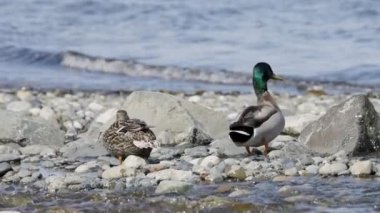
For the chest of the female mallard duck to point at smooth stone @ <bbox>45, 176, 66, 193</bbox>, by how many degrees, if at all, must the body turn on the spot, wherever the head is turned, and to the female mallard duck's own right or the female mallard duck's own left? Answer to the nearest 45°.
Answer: approximately 90° to the female mallard duck's own left

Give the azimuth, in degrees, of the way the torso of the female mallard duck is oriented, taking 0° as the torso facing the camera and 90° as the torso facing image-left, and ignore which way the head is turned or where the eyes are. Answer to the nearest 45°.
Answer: approximately 135°

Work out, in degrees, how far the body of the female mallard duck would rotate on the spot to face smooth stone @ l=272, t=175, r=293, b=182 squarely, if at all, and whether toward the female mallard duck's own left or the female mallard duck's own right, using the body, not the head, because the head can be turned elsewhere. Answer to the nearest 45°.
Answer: approximately 180°

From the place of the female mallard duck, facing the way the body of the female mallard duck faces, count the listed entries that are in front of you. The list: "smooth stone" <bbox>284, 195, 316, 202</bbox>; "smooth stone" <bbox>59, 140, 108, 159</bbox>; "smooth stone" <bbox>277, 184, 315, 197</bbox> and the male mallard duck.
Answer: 1

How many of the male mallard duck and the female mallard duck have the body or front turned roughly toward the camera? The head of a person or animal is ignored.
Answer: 0

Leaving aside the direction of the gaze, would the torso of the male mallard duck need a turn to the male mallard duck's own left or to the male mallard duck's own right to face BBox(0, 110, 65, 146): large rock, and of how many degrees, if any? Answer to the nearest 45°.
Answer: approximately 135° to the male mallard duck's own left

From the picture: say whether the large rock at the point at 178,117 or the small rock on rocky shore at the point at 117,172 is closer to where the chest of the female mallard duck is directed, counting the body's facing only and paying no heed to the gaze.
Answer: the large rock

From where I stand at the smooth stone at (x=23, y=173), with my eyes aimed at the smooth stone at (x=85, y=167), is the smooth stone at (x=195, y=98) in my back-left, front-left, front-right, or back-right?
front-left

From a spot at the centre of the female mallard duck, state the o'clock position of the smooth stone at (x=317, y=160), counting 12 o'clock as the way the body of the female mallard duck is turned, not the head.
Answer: The smooth stone is roughly at 5 o'clock from the female mallard duck.
